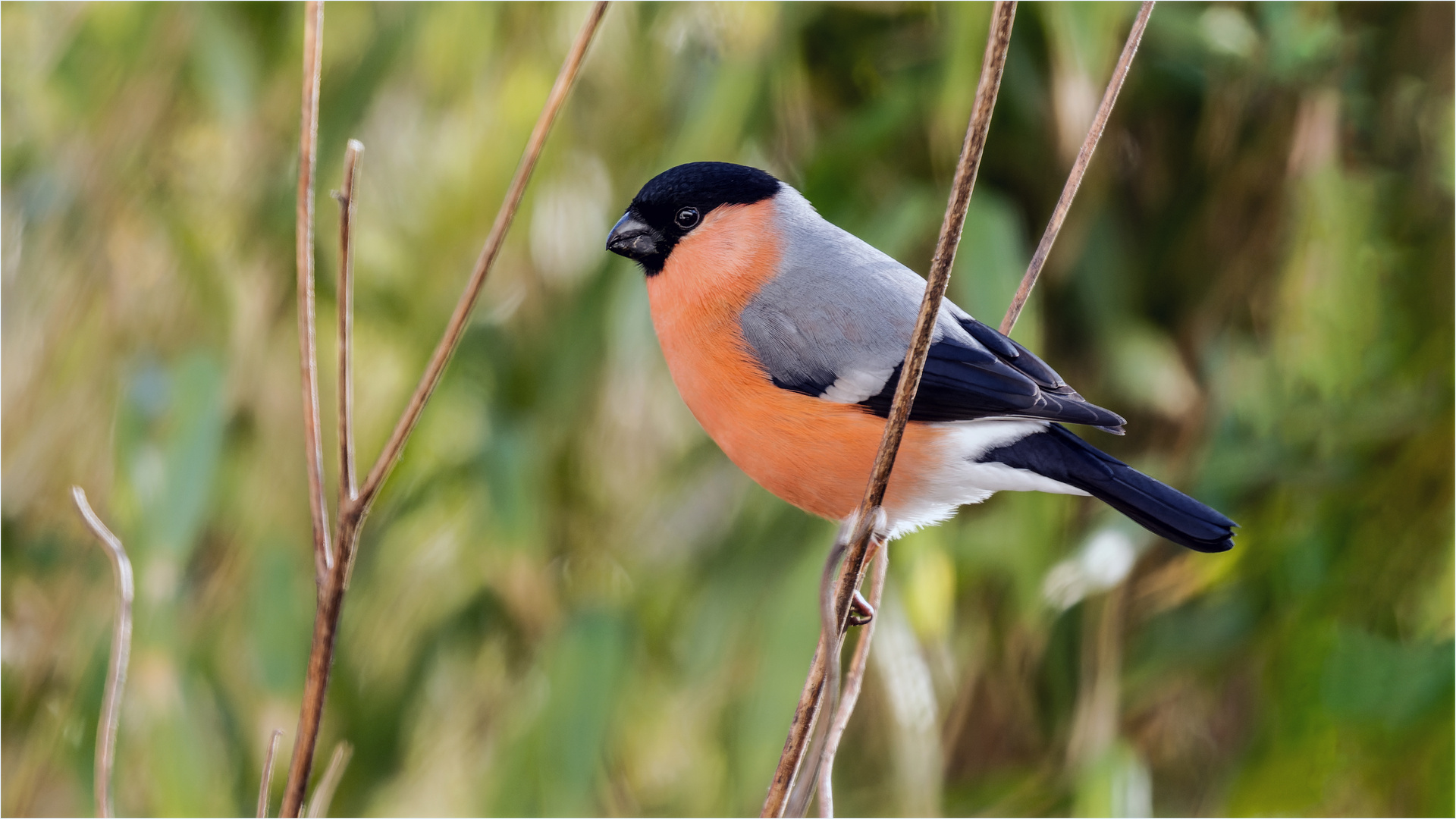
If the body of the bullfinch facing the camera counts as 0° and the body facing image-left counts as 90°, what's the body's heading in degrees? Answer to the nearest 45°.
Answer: approximately 90°
